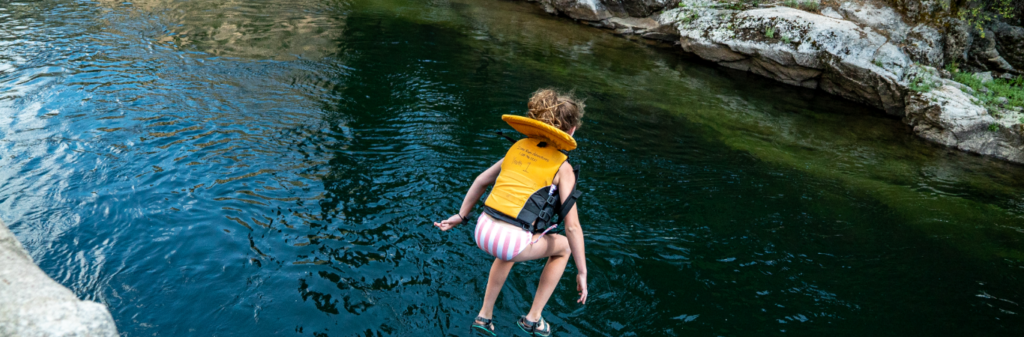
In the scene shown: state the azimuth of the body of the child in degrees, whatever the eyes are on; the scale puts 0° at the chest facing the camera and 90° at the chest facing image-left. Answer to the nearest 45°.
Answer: approximately 225°

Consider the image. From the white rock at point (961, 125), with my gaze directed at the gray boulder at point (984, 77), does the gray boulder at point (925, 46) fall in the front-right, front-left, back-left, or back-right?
front-left

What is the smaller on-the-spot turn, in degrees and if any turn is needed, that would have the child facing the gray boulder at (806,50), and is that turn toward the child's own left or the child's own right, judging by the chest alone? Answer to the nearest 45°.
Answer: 0° — they already face it

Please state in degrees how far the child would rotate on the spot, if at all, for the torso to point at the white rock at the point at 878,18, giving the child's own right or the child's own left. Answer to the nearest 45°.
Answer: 0° — they already face it

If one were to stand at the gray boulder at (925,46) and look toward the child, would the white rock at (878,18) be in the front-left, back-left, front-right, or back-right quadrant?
back-right

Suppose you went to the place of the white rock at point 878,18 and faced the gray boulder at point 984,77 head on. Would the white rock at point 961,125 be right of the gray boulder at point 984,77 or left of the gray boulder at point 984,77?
right

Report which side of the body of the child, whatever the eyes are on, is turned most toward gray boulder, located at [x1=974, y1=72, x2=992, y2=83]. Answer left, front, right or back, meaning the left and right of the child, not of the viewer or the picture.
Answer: front

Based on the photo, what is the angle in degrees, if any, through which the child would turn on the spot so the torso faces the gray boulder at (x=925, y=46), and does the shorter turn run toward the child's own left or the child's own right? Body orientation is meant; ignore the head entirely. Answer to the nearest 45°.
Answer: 0° — they already face it

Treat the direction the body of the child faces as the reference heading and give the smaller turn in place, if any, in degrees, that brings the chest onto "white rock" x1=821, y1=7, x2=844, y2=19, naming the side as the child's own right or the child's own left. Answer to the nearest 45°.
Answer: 0° — they already face it

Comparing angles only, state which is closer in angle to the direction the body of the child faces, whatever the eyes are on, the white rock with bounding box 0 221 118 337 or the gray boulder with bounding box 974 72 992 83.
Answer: the gray boulder
